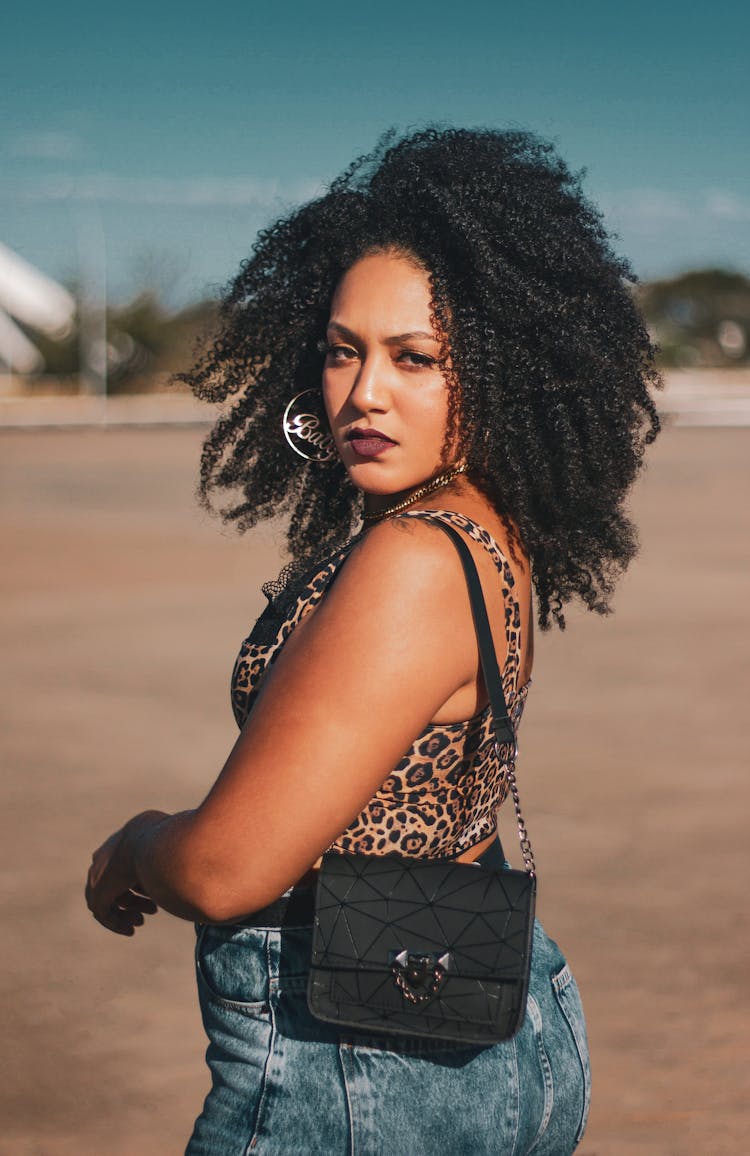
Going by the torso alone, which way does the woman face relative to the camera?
to the viewer's left
